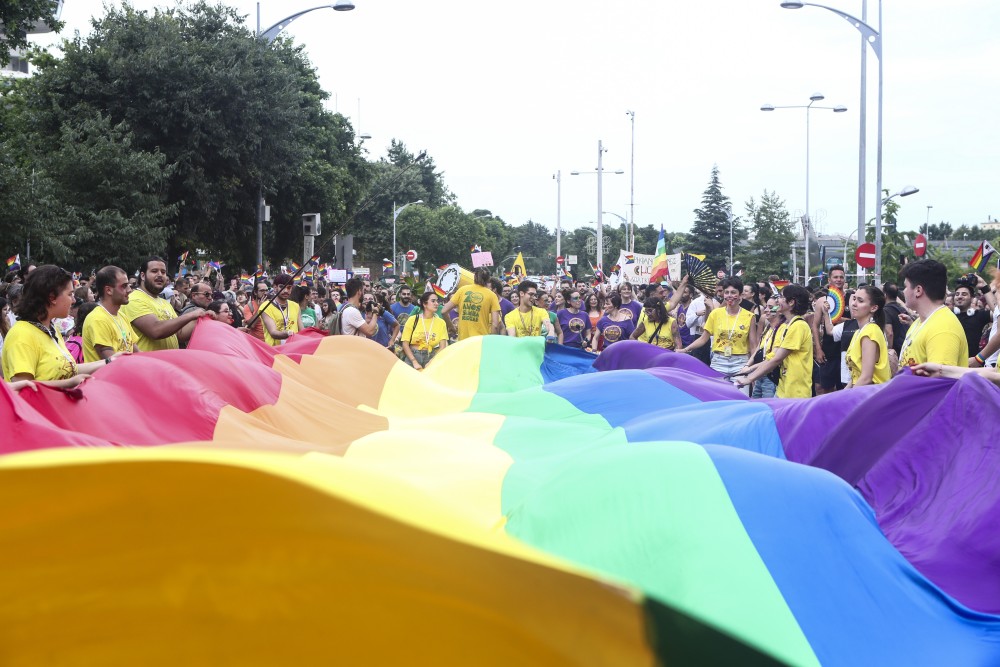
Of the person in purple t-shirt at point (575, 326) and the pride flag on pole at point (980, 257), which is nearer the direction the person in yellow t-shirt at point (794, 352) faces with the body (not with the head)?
the person in purple t-shirt

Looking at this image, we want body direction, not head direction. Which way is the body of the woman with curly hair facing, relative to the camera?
to the viewer's right

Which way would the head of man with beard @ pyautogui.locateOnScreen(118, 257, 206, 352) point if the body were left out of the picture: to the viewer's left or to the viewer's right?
to the viewer's right

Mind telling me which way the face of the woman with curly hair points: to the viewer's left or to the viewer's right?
to the viewer's right

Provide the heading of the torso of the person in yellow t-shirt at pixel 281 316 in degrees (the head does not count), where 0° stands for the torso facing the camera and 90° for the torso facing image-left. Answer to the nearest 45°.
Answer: approximately 315°

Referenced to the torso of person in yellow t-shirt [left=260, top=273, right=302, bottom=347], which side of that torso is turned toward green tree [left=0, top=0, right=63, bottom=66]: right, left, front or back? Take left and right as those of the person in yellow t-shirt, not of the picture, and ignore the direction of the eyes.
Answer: back

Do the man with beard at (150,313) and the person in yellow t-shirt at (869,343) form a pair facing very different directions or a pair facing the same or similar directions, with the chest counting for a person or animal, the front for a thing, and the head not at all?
very different directions

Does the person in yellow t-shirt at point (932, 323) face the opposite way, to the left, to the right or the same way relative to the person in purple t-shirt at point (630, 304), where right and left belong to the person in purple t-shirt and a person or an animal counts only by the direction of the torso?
to the right

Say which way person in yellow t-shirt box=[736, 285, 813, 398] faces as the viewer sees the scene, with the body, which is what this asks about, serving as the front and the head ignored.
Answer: to the viewer's left

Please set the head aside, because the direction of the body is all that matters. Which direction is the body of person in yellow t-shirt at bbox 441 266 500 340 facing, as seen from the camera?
away from the camera

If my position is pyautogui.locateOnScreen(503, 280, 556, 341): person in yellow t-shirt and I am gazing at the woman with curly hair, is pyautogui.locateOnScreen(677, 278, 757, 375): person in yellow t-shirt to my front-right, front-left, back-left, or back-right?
front-left

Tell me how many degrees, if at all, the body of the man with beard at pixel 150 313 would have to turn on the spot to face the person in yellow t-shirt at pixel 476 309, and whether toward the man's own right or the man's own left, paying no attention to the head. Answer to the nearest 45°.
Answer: approximately 90° to the man's own left

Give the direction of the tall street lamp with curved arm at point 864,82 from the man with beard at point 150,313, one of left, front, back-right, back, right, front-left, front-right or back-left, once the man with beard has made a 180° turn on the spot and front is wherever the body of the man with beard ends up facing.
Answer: right

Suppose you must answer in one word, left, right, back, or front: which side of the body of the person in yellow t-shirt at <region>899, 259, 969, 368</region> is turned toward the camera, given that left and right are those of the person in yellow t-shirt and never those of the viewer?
left

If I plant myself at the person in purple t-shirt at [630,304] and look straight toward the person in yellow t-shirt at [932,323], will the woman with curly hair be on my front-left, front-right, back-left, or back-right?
front-right

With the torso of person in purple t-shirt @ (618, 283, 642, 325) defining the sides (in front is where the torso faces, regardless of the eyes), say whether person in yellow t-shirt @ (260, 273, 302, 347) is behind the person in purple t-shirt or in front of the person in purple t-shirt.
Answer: in front

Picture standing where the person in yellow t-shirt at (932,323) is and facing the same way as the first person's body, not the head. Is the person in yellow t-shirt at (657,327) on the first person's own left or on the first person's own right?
on the first person's own right
